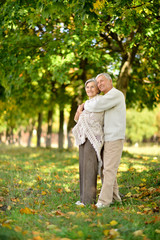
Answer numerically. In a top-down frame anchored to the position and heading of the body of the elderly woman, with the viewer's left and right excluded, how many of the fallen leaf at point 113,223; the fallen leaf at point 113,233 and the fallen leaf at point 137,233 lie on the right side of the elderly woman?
0

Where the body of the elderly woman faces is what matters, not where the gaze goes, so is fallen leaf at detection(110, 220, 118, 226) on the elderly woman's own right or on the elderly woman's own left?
on the elderly woman's own left

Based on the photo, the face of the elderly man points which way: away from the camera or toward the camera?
toward the camera

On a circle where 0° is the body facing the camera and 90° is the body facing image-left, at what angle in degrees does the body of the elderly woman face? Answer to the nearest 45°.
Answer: approximately 45°
